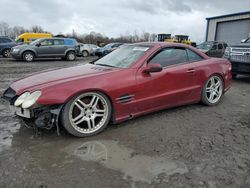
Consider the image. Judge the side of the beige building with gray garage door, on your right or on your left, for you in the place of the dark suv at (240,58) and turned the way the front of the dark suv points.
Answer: on your right

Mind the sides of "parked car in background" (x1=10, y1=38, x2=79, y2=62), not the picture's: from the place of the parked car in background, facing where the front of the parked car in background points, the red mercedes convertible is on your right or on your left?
on your left

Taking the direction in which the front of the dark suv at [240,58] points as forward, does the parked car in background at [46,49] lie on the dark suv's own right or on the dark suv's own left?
on the dark suv's own right

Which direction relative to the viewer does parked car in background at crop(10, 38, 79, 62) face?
to the viewer's left

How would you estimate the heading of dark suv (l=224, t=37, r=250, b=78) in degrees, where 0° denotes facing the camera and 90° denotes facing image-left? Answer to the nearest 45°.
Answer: approximately 45°

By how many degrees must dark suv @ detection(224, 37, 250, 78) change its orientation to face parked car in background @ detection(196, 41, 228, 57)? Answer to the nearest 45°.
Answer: approximately 135° to its right

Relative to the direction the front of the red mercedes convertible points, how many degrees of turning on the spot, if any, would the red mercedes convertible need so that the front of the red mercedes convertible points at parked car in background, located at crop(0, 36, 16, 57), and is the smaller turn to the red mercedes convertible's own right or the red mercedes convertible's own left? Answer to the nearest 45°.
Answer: approximately 90° to the red mercedes convertible's own right
